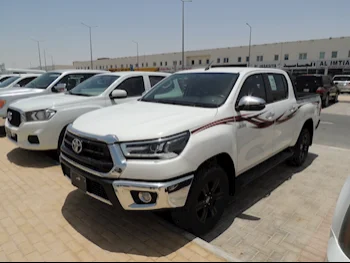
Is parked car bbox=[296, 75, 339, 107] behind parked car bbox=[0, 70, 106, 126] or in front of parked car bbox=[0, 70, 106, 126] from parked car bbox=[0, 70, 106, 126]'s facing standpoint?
behind

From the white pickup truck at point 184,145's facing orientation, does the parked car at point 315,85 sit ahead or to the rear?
to the rear

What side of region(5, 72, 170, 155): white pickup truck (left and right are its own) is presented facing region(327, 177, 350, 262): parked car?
left

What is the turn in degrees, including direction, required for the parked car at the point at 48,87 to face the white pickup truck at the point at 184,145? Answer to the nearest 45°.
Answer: approximately 45° to its left

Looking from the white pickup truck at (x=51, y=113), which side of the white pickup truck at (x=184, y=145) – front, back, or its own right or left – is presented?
right

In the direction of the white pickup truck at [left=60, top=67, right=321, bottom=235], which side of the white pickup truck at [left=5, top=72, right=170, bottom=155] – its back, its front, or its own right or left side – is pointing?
left
